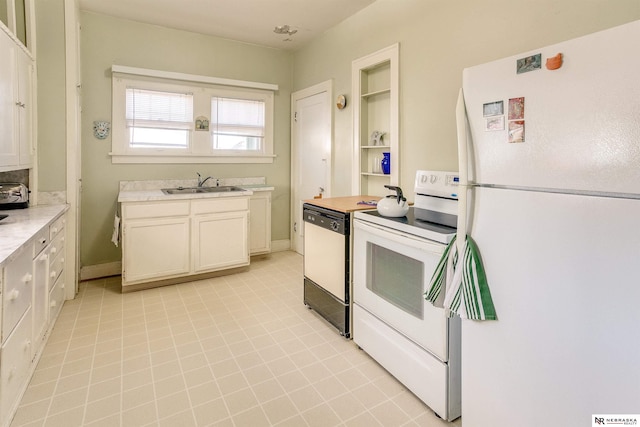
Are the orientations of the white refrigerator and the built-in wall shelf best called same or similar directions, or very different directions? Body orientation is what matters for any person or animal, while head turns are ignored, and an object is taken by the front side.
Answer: same or similar directions

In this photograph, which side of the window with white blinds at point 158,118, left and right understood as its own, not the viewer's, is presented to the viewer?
front

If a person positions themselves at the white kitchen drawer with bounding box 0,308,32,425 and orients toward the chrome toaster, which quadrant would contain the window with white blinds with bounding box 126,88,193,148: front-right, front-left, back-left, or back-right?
front-right

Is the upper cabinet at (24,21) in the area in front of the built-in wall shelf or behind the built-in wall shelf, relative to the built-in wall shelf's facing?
in front

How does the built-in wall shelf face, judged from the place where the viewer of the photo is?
facing the viewer and to the left of the viewer

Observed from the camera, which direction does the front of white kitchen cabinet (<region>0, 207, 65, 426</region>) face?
facing to the right of the viewer

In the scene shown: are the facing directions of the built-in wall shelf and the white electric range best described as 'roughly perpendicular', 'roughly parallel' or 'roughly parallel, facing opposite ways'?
roughly parallel

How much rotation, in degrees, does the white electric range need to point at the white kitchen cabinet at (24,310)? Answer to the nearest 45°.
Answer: approximately 45° to its right

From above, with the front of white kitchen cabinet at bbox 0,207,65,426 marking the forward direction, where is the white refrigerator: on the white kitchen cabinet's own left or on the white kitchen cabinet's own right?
on the white kitchen cabinet's own right

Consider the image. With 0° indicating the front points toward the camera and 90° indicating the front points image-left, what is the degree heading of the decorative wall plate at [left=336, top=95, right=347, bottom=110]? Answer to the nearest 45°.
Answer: approximately 45°
